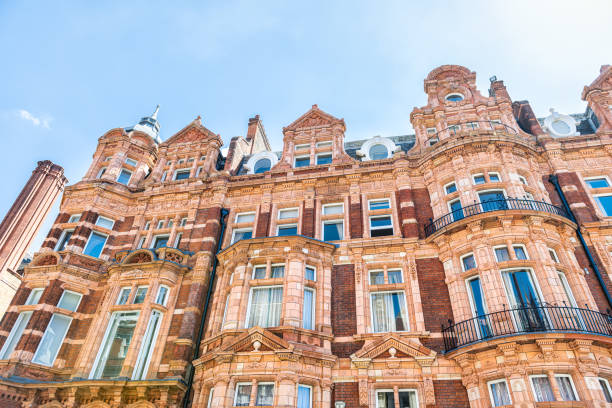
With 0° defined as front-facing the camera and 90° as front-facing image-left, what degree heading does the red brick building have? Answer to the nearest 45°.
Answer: approximately 0°
